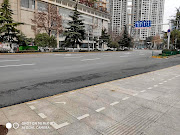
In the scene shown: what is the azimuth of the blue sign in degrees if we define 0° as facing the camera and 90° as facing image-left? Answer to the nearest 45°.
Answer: approximately 0°
